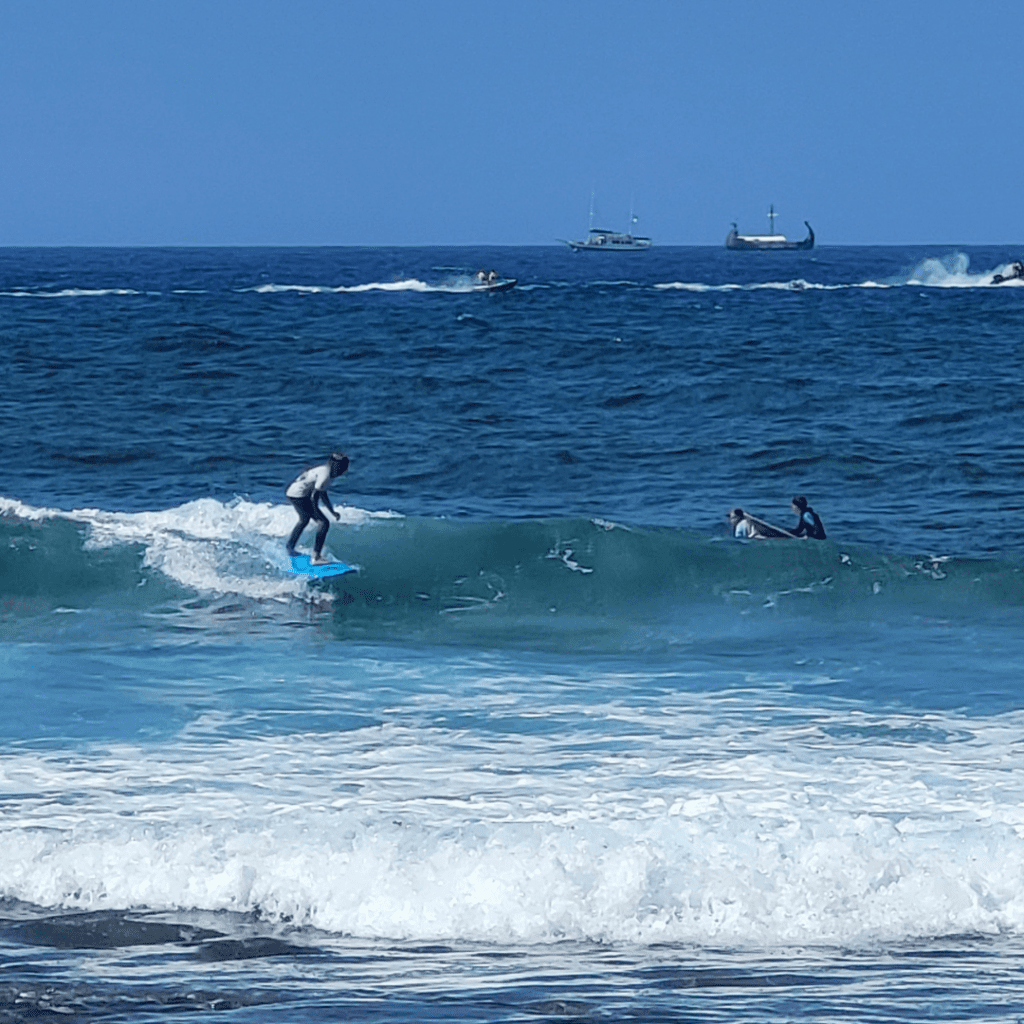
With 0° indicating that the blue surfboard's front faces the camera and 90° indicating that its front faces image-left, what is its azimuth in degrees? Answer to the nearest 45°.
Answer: approximately 270°

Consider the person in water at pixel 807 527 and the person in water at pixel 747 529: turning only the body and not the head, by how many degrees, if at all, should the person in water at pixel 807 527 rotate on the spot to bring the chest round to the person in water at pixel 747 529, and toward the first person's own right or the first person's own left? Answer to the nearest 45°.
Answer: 0° — they already face them

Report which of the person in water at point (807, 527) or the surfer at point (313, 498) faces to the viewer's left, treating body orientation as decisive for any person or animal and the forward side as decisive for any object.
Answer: the person in water

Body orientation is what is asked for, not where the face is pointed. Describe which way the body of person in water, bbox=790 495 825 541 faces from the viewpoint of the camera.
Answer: to the viewer's left

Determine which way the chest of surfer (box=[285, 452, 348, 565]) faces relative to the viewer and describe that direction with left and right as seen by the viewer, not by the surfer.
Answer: facing to the right of the viewer

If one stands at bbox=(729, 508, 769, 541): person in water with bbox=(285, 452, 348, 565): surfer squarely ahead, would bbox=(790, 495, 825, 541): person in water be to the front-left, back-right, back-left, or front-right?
back-left

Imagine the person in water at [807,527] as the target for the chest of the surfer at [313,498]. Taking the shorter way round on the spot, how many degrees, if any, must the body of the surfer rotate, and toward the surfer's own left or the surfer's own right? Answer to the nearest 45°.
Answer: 0° — they already face them

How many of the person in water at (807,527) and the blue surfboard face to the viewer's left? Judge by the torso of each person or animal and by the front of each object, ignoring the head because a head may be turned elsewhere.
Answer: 1

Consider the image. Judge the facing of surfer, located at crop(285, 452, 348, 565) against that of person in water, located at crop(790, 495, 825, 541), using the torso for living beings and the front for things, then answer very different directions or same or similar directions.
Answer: very different directions
